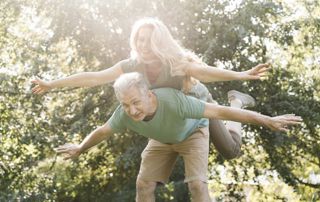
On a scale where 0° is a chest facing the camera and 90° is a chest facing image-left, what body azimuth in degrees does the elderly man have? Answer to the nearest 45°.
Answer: approximately 45°

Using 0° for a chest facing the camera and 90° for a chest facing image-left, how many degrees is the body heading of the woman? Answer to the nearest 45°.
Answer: approximately 45°

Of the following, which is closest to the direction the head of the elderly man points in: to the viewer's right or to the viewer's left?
to the viewer's left
